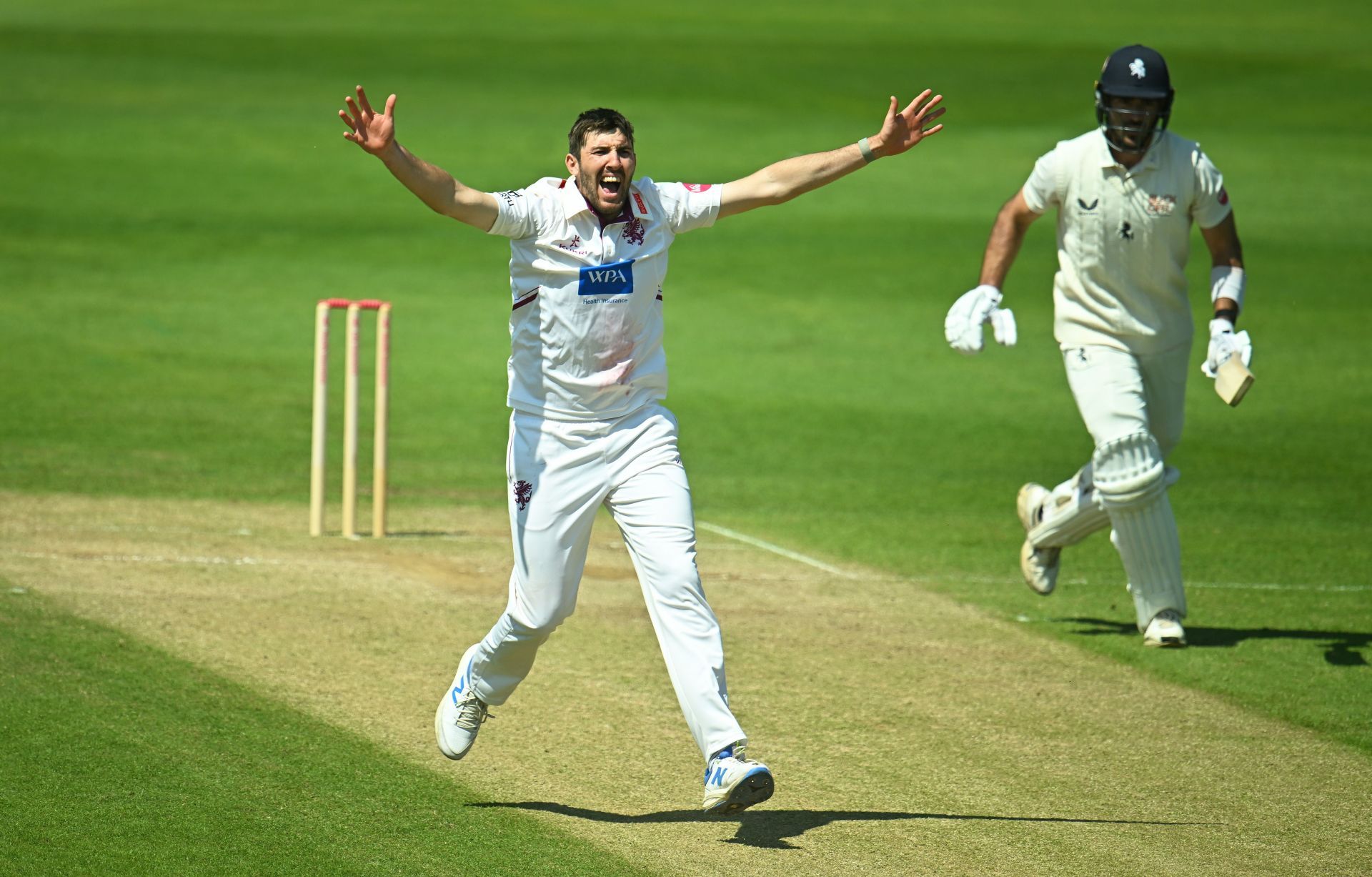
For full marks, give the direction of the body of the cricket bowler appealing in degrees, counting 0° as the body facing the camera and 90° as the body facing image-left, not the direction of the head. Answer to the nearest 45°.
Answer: approximately 0°
